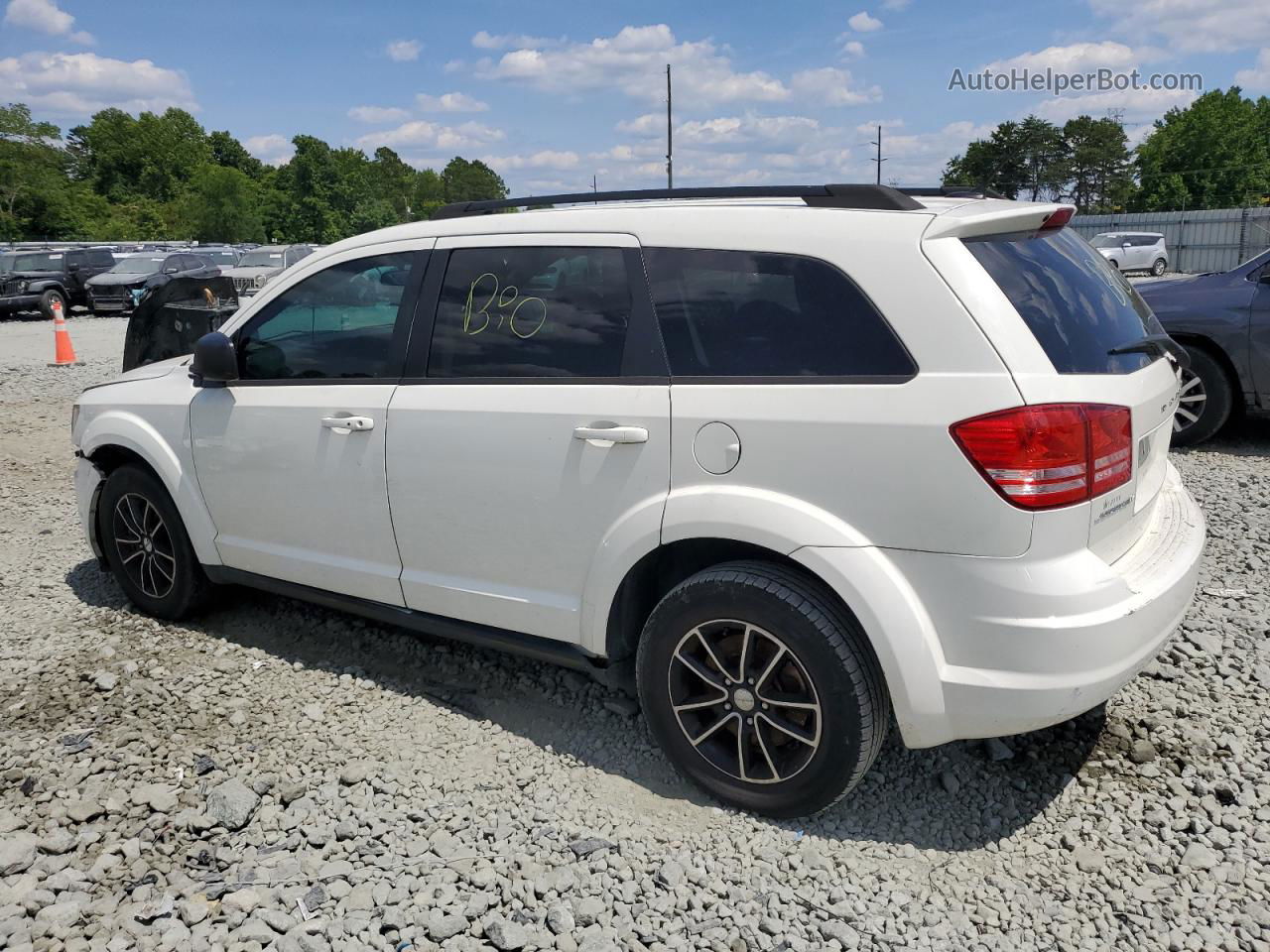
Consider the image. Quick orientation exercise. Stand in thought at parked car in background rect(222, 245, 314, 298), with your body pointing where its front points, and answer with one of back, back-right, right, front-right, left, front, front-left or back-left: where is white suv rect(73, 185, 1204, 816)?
front-left

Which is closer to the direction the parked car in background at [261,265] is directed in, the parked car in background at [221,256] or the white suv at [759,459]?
the white suv

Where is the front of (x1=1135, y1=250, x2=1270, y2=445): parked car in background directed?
to the viewer's left

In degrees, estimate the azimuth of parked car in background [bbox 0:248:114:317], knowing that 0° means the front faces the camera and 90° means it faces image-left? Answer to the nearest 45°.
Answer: approximately 45°

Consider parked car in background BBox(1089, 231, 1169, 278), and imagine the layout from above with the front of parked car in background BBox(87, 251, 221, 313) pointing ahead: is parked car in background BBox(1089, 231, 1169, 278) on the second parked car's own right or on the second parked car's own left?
on the second parked car's own left

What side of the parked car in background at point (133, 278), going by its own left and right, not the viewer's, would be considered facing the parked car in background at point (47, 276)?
right

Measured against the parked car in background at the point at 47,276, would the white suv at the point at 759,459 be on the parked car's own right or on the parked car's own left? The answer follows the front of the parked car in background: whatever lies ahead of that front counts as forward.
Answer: on the parked car's own left

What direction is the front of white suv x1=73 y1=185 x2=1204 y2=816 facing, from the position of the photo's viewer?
facing away from the viewer and to the left of the viewer

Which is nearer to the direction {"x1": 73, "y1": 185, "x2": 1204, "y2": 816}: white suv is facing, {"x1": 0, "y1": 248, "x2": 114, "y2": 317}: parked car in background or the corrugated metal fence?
the parked car in background

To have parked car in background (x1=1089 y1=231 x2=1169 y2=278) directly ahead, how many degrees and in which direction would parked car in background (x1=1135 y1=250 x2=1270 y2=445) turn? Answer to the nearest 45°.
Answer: approximately 90° to its right
